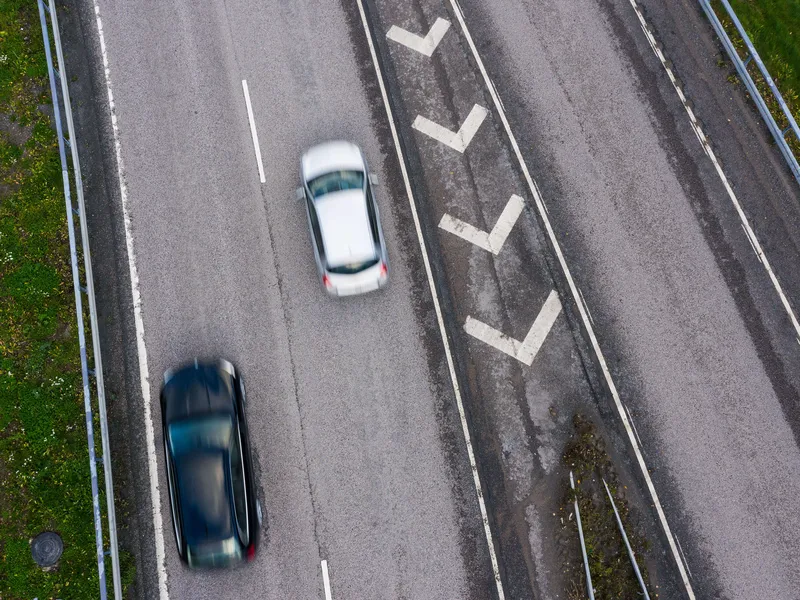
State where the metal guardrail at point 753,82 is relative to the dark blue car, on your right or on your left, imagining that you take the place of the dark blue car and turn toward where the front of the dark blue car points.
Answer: on your right

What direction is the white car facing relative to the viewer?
away from the camera

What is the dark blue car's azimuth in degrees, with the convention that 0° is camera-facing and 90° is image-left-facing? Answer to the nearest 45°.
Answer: approximately 180°

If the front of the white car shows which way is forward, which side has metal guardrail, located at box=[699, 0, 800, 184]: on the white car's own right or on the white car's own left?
on the white car's own right

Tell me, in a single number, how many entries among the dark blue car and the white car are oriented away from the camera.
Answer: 2
